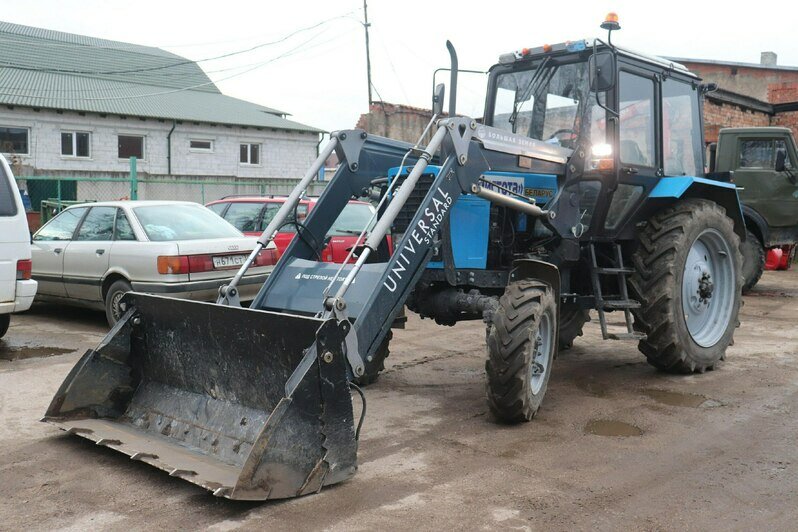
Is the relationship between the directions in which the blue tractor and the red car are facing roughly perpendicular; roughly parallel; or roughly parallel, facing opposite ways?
roughly perpendicular

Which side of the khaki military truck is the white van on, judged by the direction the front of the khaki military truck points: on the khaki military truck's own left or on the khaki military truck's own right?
on the khaki military truck's own right

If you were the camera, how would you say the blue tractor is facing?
facing the viewer and to the left of the viewer

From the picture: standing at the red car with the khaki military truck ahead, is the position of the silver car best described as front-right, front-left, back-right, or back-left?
back-right

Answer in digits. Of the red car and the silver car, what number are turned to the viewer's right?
0

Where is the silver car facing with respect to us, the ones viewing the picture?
facing away from the viewer and to the left of the viewer

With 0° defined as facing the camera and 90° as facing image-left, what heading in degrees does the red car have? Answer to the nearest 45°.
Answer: approximately 135°

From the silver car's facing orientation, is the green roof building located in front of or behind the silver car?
in front

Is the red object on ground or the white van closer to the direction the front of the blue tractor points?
the white van

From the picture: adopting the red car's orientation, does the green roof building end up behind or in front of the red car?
in front

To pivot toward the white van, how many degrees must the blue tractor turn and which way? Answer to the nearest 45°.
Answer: approximately 90° to its right

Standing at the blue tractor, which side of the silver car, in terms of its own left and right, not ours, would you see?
back

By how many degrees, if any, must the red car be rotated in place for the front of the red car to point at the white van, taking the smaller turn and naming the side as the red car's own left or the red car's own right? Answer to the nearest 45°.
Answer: approximately 90° to the red car's own left

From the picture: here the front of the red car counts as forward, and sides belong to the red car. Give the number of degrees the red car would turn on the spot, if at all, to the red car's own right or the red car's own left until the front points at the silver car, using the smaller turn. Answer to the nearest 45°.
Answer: approximately 90° to the red car's own left

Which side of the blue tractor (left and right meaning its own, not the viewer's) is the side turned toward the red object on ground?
back
